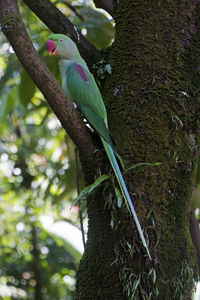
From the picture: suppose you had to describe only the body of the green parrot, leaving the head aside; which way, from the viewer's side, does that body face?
to the viewer's left

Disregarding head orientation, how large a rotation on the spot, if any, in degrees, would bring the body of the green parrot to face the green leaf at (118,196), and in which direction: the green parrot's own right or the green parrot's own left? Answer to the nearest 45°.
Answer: approximately 180°
